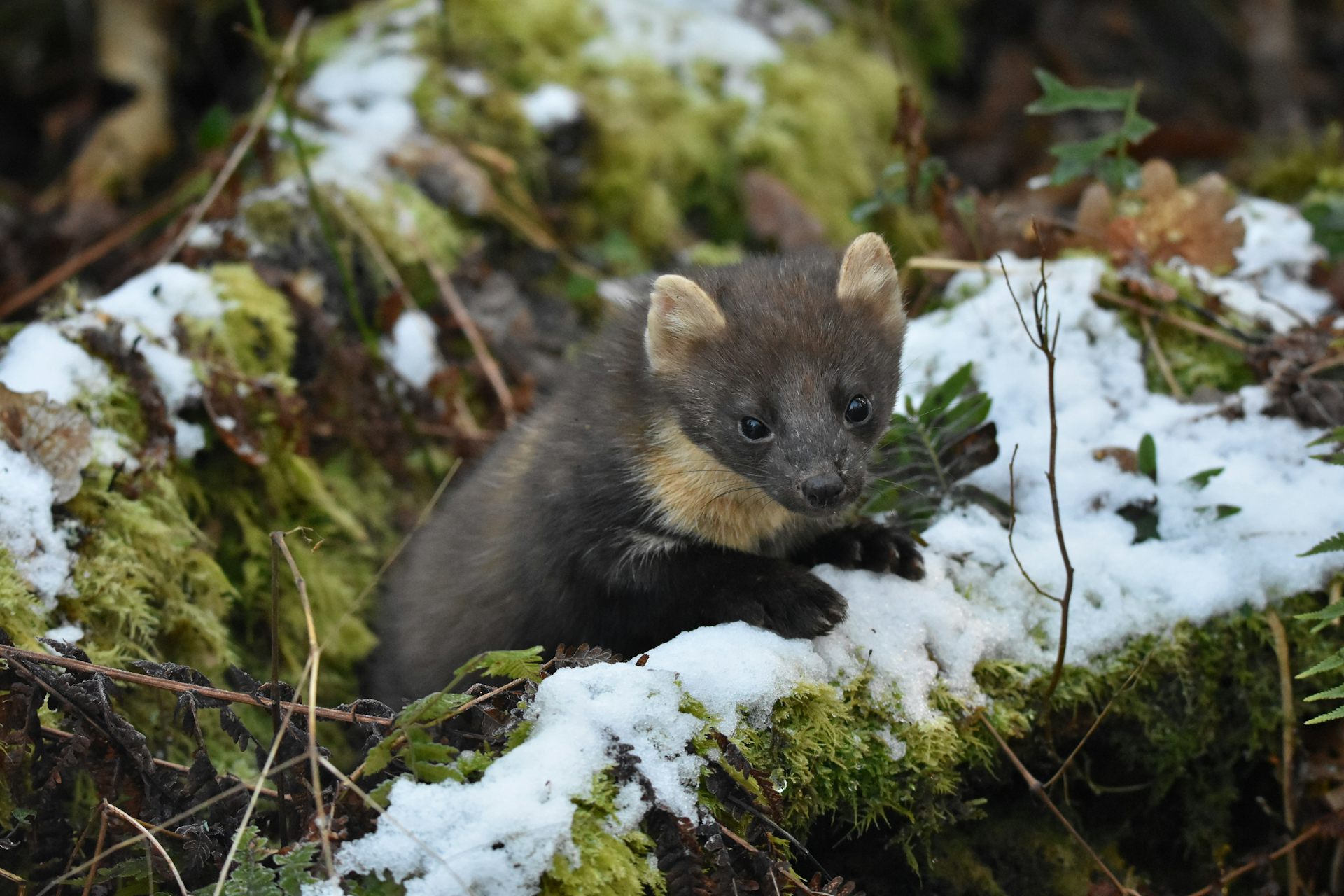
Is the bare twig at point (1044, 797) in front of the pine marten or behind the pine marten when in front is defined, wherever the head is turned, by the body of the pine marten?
in front

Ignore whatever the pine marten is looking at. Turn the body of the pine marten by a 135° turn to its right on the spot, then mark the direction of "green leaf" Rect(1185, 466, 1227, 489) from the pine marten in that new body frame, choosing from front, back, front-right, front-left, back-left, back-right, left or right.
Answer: back

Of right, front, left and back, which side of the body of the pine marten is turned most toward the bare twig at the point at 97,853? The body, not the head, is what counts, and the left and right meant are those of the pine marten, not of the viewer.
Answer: right

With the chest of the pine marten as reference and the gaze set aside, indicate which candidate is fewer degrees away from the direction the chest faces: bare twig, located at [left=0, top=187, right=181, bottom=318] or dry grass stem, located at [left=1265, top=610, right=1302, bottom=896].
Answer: the dry grass stem

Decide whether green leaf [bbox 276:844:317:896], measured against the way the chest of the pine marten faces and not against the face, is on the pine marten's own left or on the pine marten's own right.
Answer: on the pine marten's own right

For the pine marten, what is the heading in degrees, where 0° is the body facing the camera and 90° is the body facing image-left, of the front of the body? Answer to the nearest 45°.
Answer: approximately 315°

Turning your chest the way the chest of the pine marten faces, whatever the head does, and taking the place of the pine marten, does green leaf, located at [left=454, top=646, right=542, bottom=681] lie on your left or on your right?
on your right

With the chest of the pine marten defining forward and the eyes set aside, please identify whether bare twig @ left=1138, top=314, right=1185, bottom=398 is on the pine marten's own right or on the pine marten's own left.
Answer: on the pine marten's own left

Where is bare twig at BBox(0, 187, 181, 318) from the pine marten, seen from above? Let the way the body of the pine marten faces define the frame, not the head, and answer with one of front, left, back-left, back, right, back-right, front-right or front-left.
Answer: back

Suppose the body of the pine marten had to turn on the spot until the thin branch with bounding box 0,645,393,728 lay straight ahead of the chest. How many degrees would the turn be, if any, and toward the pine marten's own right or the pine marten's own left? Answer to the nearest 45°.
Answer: approximately 90° to the pine marten's own right

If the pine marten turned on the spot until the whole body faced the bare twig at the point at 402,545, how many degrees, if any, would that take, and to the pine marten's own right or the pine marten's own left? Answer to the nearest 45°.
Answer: approximately 180°
